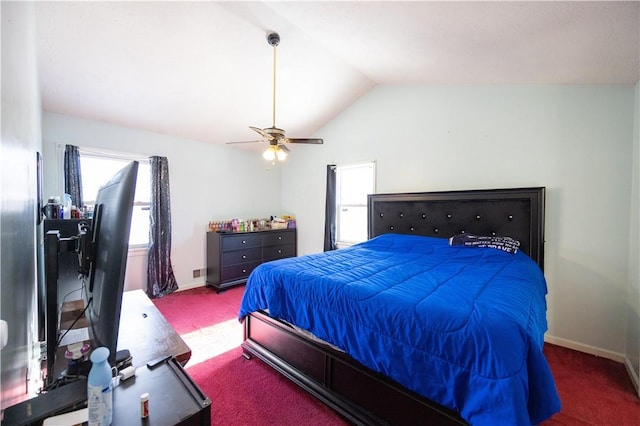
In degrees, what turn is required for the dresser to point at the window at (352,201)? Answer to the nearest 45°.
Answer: approximately 45° to its left

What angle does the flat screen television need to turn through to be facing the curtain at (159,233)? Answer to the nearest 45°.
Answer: approximately 90° to its left

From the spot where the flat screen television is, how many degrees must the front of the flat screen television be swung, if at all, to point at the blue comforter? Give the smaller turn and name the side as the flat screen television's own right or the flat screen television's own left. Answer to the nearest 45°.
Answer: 0° — it already faces it

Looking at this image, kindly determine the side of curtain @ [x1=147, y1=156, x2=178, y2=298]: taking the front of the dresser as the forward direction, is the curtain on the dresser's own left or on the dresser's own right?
on the dresser's own right

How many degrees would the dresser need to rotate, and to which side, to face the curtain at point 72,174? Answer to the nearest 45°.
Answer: approximately 135° to its right

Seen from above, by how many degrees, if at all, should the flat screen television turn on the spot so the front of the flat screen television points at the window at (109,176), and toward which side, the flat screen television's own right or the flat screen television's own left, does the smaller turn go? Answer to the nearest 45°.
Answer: approximately 90° to the flat screen television's own left

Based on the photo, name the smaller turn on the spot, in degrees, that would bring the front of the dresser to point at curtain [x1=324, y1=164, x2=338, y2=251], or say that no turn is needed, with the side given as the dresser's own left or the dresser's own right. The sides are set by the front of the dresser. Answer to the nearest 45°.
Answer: approximately 45° to the dresser's own left

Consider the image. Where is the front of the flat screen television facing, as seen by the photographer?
facing to the right of the viewer

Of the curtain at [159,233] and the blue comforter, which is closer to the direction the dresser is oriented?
the blue comforter

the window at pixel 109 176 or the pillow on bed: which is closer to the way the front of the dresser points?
the pillow on bed

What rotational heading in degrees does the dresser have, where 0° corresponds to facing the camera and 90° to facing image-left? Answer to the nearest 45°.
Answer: approximately 315°

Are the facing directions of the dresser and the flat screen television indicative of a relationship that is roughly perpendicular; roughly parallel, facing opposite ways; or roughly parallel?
roughly perpendicular
